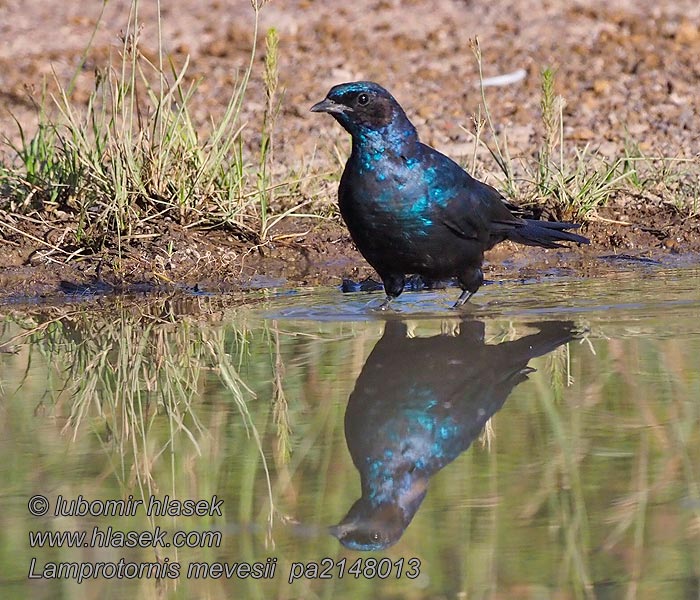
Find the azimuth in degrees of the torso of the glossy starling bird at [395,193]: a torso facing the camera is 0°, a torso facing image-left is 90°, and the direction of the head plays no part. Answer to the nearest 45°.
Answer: approximately 45°
